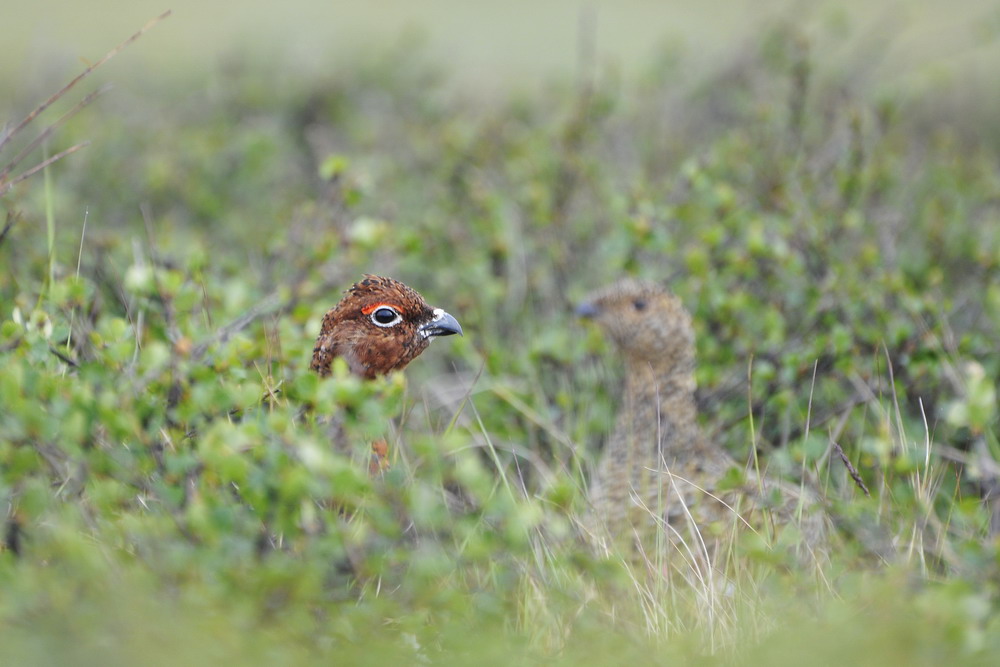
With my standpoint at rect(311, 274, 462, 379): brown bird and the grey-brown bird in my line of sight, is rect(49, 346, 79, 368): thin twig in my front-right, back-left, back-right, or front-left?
back-left

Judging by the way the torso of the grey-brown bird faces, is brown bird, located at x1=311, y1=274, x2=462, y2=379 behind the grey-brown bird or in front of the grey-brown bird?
in front

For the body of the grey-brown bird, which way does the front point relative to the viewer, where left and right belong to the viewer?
facing to the left of the viewer
